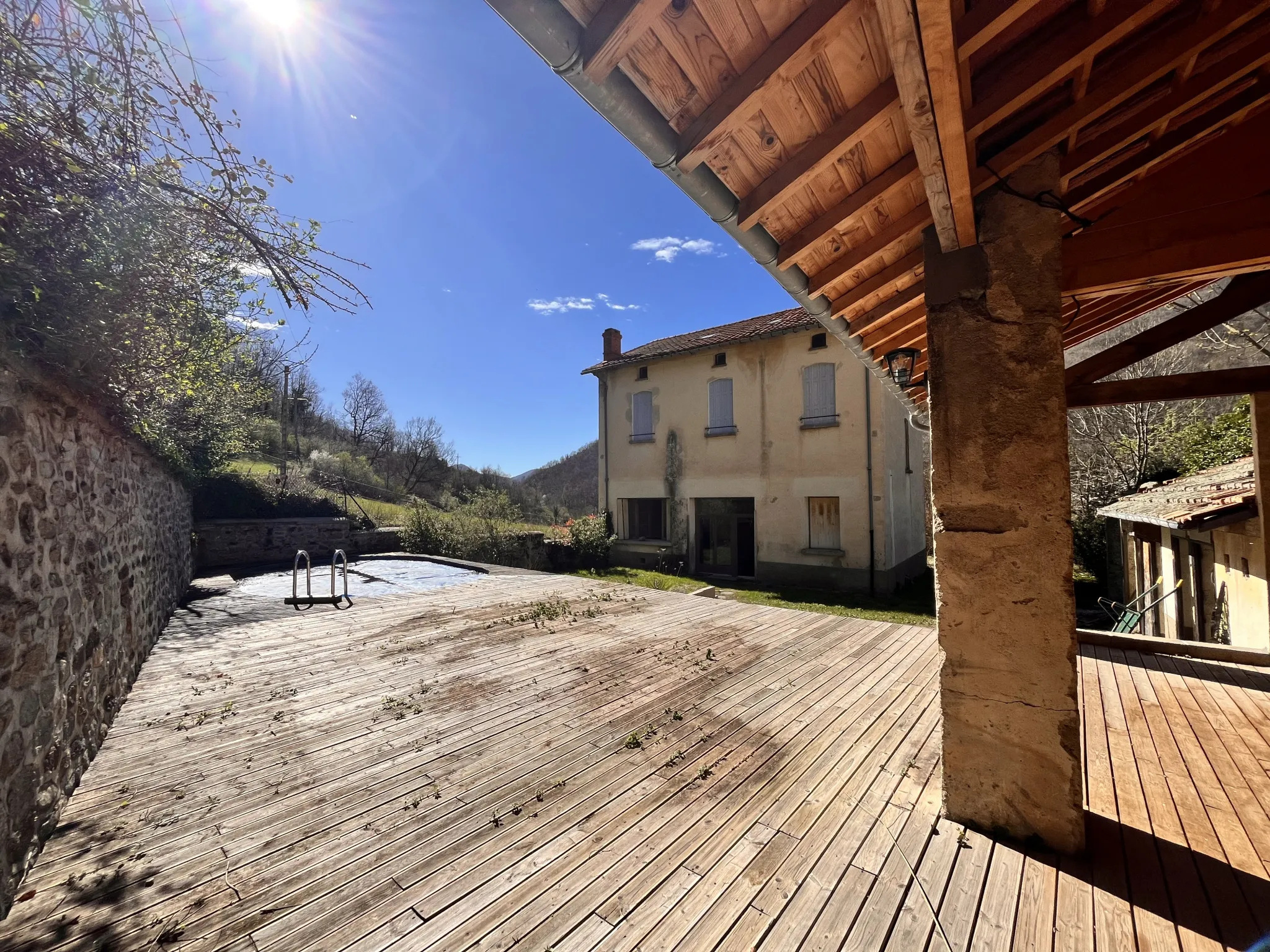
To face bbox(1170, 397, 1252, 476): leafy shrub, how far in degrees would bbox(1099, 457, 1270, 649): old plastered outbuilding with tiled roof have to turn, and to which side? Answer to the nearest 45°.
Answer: approximately 135° to its right

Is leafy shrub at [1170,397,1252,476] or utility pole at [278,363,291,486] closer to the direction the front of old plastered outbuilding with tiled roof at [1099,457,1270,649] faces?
the utility pole

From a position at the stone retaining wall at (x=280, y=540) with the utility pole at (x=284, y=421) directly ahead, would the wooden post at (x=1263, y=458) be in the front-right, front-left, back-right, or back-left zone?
back-right

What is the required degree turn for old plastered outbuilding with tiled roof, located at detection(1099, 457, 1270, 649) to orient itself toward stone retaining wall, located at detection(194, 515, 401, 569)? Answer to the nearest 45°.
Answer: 0° — it already faces it

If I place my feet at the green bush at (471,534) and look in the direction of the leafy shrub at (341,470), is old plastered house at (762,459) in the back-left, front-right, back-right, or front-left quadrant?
back-right

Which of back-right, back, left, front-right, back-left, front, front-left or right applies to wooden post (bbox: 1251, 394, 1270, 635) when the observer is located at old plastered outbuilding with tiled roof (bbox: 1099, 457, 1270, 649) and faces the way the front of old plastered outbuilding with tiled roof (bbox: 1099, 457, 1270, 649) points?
front-left

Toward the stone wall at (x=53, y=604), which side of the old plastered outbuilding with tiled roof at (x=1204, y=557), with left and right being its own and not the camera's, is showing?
front

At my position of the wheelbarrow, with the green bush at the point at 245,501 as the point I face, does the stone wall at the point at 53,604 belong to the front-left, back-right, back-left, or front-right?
front-left

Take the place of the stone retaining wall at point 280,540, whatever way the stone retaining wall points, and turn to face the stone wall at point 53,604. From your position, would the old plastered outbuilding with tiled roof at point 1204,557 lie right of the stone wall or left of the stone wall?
left

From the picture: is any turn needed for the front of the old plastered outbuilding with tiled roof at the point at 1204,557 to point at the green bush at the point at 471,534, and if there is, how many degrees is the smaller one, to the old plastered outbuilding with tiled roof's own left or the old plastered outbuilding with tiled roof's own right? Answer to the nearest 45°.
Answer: approximately 45° to the old plastered outbuilding with tiled roof's own right

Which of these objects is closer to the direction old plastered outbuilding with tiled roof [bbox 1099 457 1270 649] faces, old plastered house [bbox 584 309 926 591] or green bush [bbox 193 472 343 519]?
the green bush

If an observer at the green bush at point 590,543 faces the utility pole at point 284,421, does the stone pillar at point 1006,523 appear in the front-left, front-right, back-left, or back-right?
back-left

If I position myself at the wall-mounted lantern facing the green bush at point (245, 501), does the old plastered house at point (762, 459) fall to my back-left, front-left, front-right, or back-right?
front-right

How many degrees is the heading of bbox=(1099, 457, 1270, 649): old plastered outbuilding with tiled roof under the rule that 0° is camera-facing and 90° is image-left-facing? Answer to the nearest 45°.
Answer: approximately 45°

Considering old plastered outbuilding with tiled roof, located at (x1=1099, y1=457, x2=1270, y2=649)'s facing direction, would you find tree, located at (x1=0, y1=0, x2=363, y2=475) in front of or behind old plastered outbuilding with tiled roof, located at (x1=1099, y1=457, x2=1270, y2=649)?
in front

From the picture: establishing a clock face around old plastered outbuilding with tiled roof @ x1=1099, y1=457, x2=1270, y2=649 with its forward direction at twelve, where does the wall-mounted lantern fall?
The wall-mounted lantern is roughly at 11 o'clock from the old plastered outbuilding with tiled roof.

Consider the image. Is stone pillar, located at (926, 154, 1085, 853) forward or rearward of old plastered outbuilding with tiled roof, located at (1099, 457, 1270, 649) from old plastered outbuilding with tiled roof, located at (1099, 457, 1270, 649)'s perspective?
forward

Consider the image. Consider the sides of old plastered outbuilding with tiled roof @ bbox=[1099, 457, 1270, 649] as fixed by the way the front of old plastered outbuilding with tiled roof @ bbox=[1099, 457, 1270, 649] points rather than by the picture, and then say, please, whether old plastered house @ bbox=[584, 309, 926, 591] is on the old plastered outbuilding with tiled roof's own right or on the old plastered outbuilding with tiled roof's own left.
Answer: on the old plastered outbuilding with tiled roof's own right
